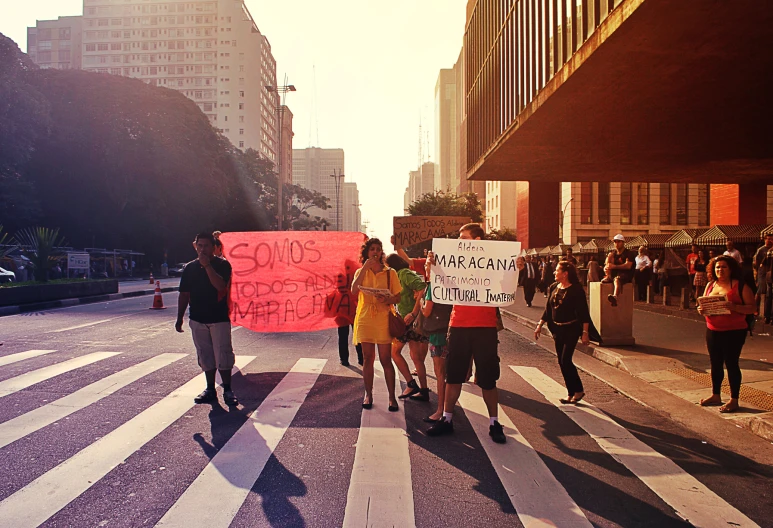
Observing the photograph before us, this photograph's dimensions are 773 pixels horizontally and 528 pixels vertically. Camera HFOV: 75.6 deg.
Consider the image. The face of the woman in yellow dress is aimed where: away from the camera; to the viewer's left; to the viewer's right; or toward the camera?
toward the camera

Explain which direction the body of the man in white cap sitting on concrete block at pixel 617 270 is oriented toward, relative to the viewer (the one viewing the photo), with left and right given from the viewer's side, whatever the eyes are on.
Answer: facing the viewer and to the left of the viewer

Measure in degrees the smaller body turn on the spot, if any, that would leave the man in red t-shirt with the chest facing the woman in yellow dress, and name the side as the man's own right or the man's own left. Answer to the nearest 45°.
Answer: approximately 135° to the man's own right

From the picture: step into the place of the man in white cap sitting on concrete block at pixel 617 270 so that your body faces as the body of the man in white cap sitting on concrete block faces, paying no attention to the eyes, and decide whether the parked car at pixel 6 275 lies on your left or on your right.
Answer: on your right

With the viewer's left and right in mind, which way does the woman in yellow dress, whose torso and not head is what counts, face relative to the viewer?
facing the viewer

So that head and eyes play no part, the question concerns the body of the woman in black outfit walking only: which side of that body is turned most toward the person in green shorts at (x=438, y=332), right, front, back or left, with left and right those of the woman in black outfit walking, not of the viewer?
front

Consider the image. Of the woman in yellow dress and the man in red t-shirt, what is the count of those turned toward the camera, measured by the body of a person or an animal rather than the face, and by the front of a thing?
2

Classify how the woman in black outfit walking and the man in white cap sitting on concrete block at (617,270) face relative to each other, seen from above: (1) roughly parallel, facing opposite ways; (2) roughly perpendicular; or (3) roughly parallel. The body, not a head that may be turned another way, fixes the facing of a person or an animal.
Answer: roughly parallel

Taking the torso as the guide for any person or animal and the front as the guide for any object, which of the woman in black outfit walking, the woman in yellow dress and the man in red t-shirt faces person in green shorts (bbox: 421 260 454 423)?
the woman in black outfit walking

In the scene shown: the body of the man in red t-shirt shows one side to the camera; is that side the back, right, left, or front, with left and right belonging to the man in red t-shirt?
front

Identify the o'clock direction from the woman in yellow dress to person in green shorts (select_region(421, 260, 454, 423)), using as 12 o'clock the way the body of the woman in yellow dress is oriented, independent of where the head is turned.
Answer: The person in green shorts is roughly at 9 o'clock from the woman in yellow dress.

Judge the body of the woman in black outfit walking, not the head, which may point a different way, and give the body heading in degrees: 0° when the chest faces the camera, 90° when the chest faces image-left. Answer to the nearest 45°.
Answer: approximately 45°

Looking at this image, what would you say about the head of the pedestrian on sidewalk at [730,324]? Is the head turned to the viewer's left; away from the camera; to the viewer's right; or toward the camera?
toward the camera

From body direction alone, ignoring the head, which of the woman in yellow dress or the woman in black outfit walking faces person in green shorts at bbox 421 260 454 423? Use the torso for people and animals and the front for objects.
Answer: the woman in black outfit walking

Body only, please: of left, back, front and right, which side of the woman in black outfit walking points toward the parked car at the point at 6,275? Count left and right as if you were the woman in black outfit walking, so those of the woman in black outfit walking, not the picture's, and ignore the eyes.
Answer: right

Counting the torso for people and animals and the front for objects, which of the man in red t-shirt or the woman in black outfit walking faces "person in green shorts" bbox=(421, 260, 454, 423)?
the woman in black outfit walking

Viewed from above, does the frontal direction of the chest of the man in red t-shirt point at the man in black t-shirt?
no

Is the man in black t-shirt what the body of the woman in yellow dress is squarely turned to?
no
